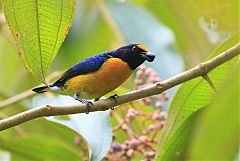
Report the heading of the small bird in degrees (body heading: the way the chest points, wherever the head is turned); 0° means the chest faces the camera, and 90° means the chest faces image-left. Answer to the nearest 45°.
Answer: approximately 270°
